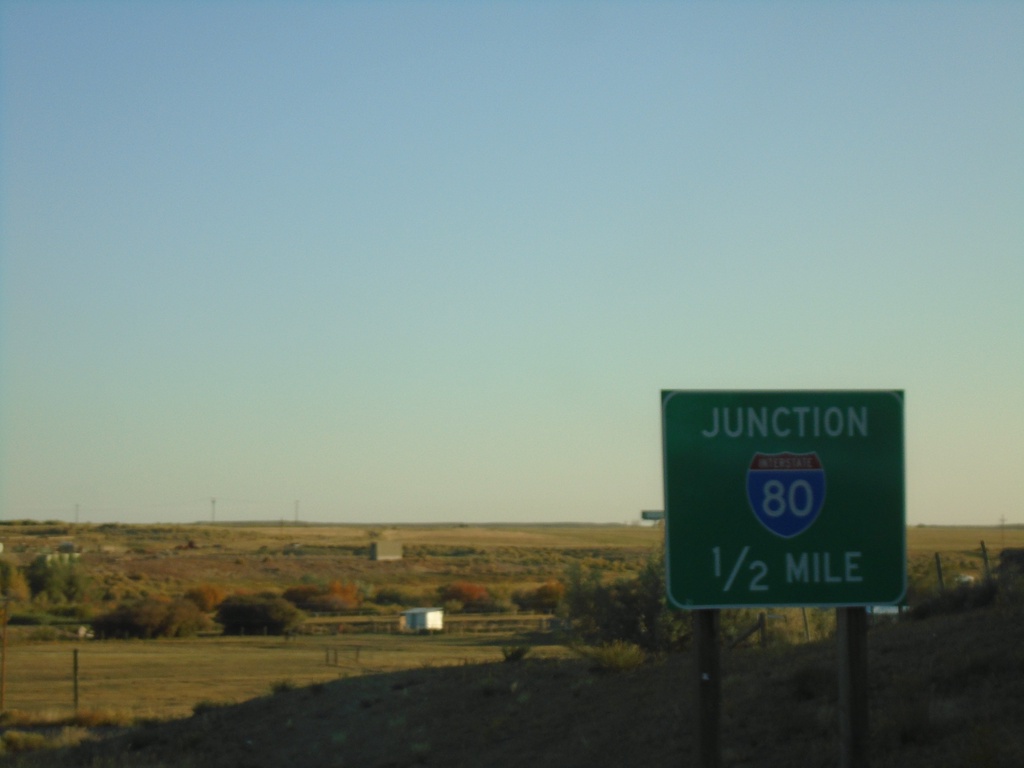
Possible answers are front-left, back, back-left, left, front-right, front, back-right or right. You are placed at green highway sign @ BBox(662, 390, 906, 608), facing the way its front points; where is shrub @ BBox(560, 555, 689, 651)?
back

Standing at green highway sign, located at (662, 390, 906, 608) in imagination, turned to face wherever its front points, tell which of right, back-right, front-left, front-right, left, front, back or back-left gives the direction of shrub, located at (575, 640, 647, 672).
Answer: back

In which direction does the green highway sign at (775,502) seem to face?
toward the camera

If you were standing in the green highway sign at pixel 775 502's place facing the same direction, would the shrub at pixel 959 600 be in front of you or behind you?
behind
